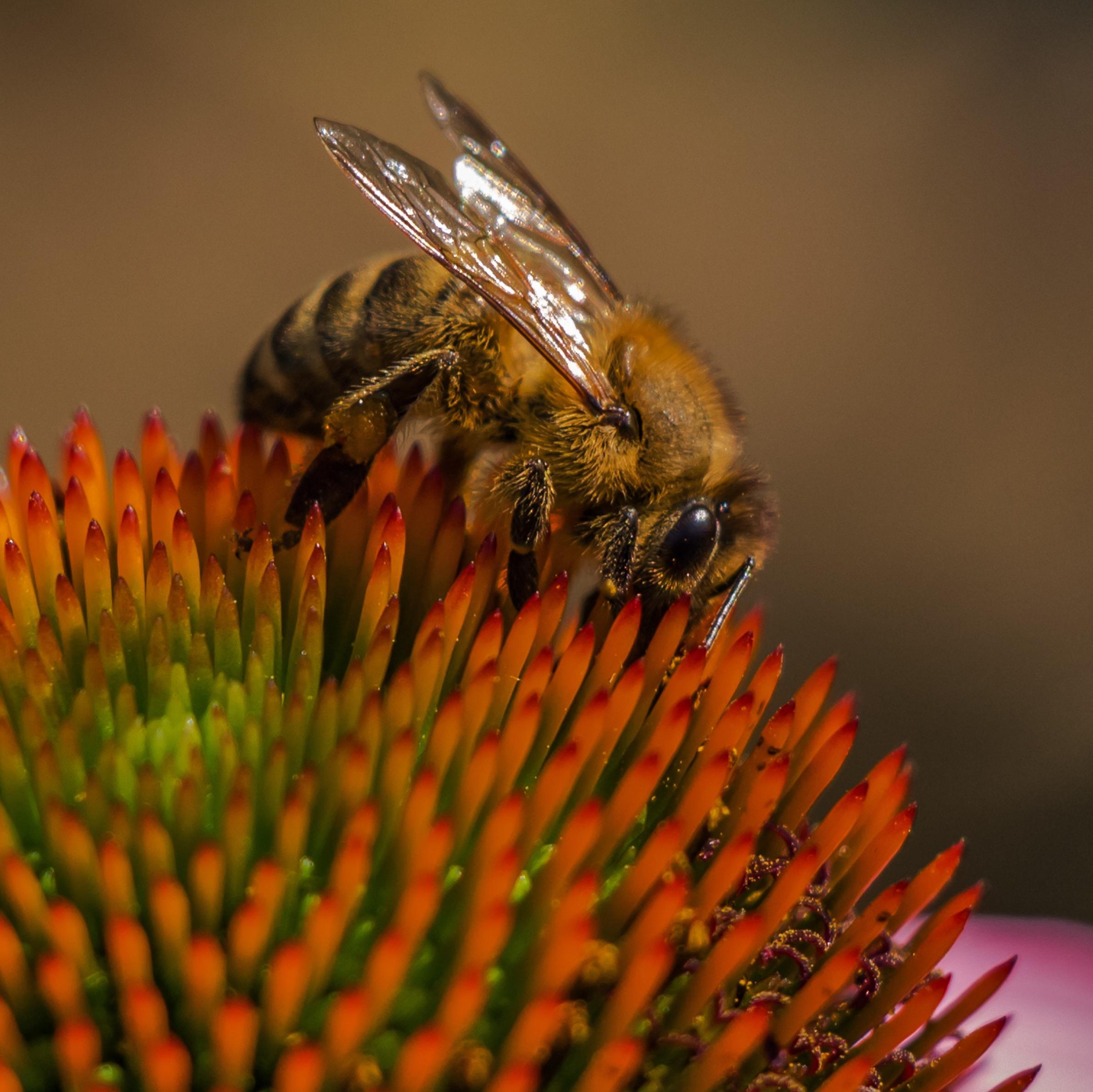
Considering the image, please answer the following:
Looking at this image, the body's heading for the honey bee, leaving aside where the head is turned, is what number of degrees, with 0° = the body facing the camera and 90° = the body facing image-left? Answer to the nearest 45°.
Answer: approximately 270°
